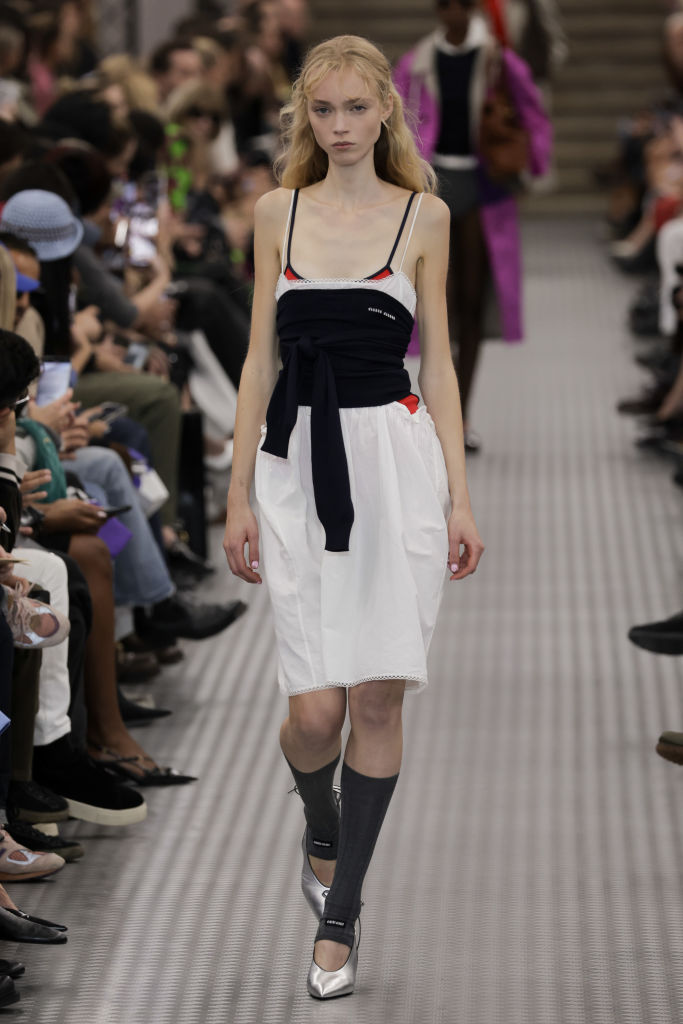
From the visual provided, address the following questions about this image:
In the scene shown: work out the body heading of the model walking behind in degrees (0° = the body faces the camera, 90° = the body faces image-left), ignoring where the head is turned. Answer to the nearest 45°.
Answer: approximately 0°
